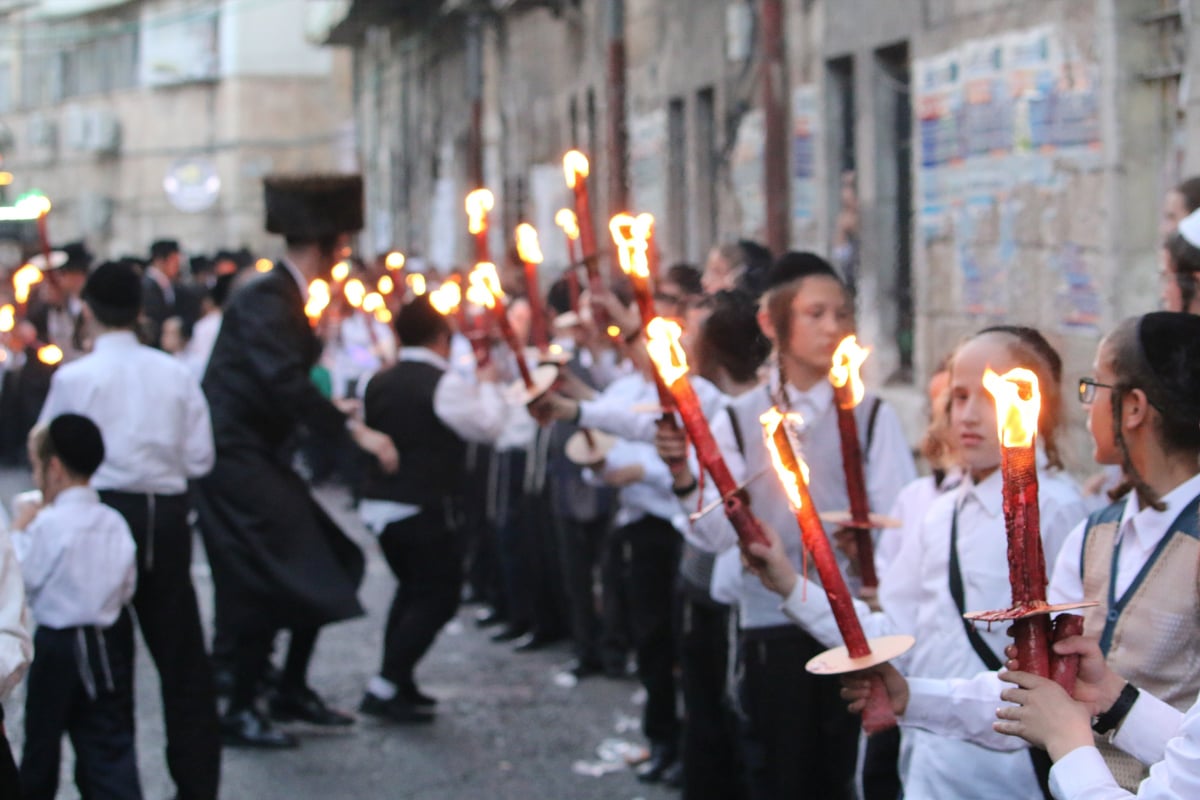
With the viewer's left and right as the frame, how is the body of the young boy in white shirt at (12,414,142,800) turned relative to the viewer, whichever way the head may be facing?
facing away from the viewer and to the left of the viewer
